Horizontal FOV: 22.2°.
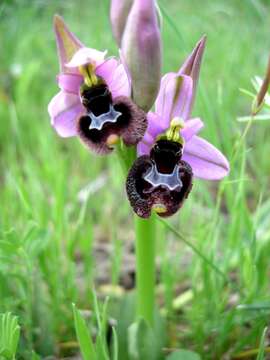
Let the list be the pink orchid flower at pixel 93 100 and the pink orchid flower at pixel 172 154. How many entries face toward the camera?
2

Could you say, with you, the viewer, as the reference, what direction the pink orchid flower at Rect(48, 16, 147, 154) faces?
facing the viewer

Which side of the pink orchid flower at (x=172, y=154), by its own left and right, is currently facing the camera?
front

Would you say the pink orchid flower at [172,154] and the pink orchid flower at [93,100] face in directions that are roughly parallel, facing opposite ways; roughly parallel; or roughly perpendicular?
roughly parallel
